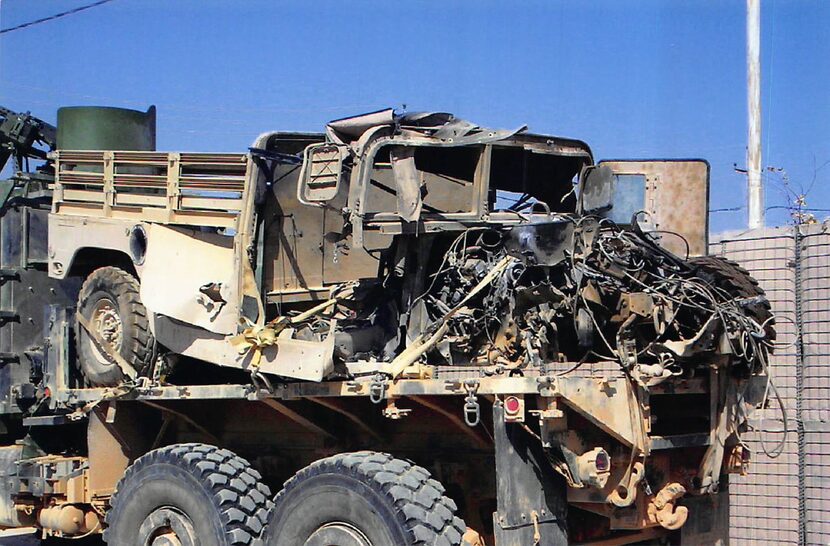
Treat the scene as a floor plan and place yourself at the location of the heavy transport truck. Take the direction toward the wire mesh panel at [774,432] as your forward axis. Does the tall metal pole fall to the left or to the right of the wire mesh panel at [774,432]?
left

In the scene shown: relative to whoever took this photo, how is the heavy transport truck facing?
facing away from the viewer and to the left of the viewer

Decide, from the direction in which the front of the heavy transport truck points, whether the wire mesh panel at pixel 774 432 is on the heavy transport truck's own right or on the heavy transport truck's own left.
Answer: on the heavy transport truck's own right

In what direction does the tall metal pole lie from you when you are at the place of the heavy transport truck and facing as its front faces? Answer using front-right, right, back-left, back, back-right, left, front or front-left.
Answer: right

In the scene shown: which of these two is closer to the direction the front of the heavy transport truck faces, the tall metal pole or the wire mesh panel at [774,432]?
the tall metal pole
